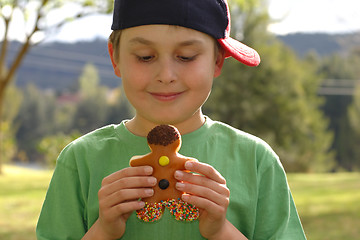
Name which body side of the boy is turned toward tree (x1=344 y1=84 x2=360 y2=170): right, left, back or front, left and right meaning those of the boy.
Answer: back

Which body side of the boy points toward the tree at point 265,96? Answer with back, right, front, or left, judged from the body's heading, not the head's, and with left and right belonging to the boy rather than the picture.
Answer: back

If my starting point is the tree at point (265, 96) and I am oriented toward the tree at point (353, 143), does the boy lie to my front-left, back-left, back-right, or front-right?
back-right

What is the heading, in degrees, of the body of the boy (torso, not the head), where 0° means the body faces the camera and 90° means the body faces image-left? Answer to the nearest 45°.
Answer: approximately 0°
